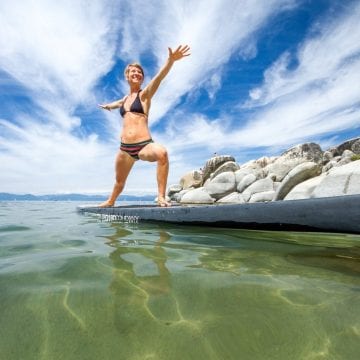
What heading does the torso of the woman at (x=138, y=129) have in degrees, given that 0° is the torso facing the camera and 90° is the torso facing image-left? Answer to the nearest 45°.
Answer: approximately 45°
